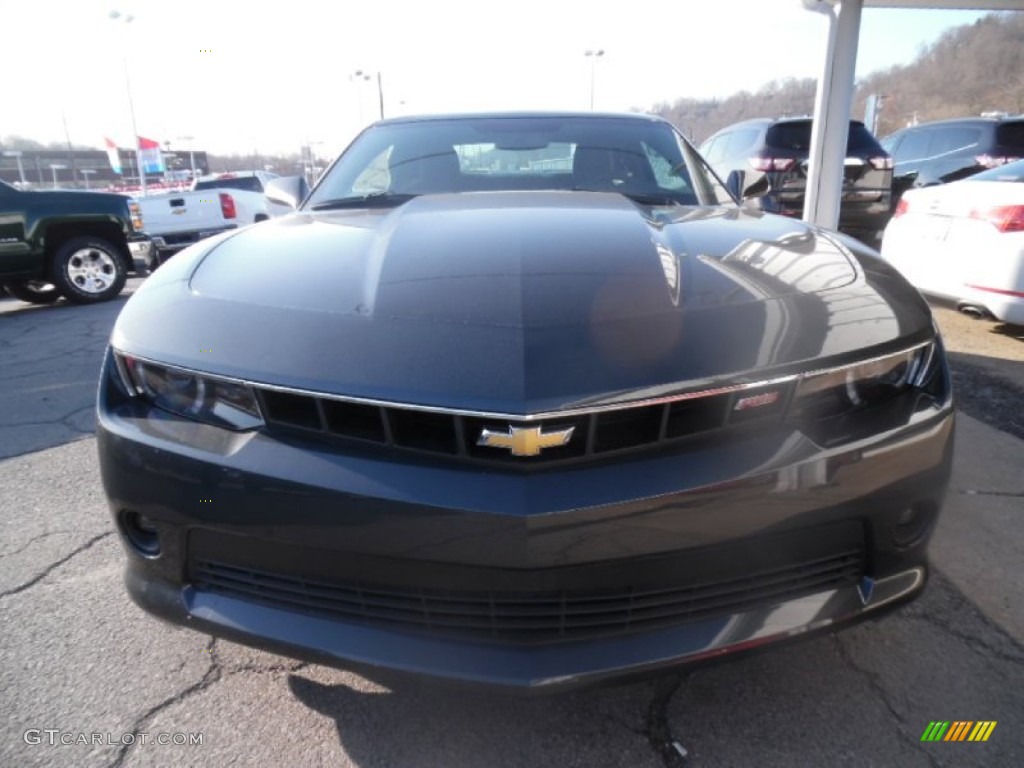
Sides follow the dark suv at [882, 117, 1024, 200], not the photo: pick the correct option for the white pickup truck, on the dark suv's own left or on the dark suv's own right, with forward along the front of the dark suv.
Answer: on the dark suv's own left

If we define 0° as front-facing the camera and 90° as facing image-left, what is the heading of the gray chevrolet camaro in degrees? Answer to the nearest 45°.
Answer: approximately 0°

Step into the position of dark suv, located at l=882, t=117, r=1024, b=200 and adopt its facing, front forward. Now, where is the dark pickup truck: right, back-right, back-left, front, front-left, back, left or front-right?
left

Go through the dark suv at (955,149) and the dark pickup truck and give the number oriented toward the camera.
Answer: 0

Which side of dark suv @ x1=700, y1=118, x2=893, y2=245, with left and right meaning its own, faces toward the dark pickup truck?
left

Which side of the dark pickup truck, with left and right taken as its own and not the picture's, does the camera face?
right

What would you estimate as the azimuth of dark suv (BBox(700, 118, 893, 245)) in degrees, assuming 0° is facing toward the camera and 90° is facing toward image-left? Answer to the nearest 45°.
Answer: approximately 135°

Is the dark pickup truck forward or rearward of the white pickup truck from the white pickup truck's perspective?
rearward

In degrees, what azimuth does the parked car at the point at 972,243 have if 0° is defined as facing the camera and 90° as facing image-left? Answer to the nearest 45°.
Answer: approximately 225°

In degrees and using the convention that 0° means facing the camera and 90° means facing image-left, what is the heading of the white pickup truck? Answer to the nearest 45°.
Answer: approximately 225°
